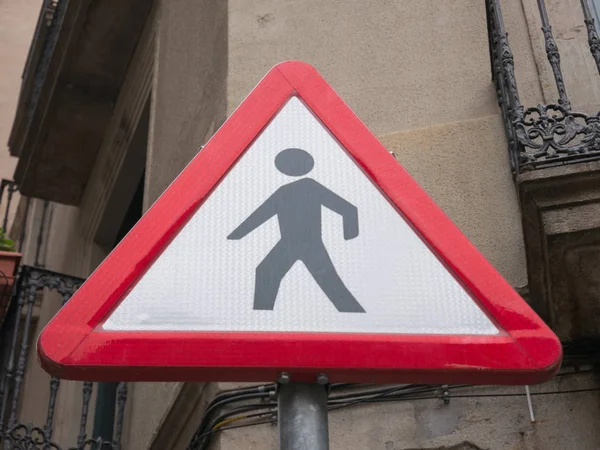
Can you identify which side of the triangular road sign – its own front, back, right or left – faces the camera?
front

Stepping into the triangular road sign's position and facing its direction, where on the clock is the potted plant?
The potted plant is roughly at 5 o'clock from the triangular road sign.
